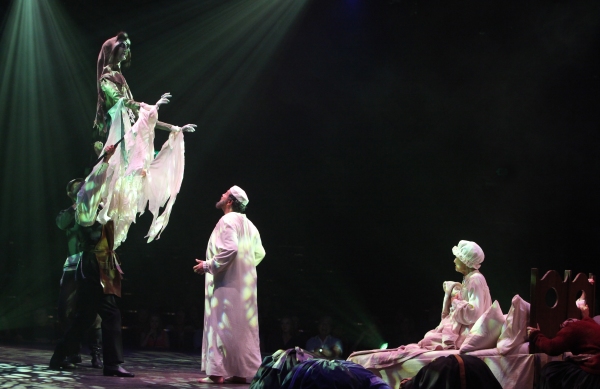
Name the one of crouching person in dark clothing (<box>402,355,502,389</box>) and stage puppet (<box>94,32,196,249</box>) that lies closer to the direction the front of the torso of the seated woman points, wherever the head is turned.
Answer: the stage puppet

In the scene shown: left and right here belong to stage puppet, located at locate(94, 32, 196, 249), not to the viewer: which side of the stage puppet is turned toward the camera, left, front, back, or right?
right

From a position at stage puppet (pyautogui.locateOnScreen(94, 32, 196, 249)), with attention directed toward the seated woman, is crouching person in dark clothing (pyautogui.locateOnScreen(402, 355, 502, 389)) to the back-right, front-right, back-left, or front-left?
front-right

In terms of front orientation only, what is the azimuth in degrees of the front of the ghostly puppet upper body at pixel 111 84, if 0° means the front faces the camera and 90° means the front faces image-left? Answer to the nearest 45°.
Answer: approximately 270°

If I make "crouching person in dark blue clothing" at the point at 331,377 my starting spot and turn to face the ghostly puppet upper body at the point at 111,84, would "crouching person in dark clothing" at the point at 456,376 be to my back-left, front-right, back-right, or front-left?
back-right

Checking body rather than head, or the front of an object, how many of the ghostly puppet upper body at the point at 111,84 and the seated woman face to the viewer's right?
1

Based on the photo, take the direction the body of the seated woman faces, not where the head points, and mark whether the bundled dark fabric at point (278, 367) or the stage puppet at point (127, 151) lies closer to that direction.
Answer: the stage puppet

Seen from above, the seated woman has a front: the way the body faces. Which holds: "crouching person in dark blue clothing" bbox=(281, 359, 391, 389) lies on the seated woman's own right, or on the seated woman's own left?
on the seated woman's own left

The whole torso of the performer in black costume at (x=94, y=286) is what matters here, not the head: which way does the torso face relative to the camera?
to the viewer's right

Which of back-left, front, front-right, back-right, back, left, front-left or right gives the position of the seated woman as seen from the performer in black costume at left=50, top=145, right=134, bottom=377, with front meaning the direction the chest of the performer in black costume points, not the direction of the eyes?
front

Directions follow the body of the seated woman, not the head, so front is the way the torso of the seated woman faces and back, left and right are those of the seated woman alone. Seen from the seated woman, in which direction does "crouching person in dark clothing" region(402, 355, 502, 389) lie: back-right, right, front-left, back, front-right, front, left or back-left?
left

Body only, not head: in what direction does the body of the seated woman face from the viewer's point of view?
to the viewer's left

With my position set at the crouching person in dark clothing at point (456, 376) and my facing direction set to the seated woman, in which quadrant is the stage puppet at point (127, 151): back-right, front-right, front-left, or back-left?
front-left
